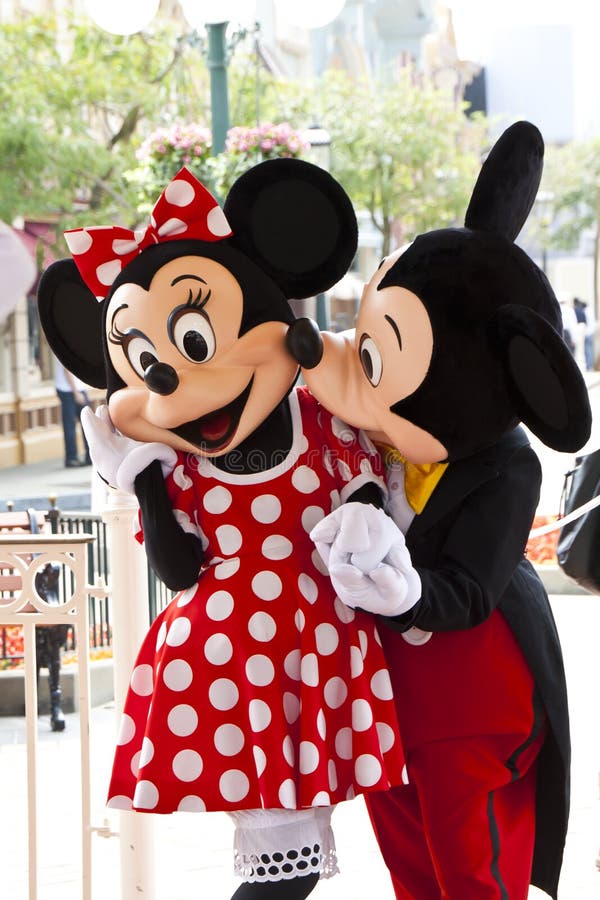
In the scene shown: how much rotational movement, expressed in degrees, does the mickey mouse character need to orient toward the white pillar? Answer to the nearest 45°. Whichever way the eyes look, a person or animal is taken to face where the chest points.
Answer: approximately 45° to its right

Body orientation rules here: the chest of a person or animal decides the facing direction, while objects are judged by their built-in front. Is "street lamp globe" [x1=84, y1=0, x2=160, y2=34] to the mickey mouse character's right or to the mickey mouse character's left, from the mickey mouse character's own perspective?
on its right

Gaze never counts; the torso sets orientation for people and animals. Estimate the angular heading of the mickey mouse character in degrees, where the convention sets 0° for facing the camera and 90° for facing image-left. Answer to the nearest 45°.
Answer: approximately 90°

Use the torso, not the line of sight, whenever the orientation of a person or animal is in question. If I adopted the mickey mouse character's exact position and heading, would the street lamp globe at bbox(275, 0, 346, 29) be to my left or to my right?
on my right

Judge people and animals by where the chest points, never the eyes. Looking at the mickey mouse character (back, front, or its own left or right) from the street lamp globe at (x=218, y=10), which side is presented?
right
